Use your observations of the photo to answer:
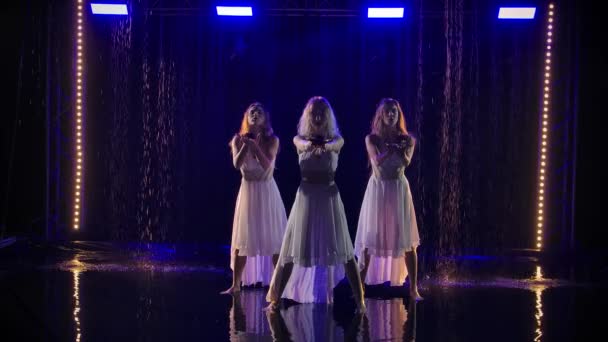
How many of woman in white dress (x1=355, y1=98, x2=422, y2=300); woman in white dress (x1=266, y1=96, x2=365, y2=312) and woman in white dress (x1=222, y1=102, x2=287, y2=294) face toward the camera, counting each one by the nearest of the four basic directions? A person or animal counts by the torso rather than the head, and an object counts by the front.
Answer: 3

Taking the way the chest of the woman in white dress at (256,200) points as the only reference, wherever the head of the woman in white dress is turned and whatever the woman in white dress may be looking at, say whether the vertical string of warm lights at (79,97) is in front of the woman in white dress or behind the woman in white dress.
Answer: behind

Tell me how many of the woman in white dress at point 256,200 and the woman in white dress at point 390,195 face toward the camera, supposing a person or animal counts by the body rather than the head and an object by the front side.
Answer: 2

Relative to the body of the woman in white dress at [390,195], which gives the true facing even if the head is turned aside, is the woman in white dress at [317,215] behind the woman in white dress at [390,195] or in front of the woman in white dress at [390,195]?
in front

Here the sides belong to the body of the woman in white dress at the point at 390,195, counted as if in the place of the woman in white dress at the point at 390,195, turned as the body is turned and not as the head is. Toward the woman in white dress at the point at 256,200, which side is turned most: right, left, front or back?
right

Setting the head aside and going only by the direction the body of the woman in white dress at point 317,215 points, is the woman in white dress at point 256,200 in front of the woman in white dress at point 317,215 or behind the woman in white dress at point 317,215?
behind

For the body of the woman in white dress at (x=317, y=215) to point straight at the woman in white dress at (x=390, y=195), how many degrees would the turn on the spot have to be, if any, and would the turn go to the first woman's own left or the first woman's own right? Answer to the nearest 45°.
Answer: approximately 135° to the first woman's own left
